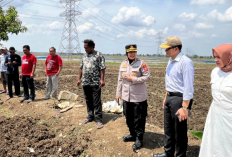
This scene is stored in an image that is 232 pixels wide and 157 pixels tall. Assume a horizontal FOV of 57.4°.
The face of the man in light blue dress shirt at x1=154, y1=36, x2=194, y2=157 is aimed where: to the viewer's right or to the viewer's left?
to the viewer's left

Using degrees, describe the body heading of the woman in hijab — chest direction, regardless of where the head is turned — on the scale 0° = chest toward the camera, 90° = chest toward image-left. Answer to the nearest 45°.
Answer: approximately 45°

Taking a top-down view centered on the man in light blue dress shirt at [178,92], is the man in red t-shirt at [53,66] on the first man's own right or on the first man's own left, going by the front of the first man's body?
on the first man's own right

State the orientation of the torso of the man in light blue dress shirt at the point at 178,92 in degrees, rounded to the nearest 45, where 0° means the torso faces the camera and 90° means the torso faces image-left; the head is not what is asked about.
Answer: approximately 45°

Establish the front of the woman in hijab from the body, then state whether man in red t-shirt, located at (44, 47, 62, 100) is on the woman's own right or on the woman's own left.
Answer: on the woman's own right

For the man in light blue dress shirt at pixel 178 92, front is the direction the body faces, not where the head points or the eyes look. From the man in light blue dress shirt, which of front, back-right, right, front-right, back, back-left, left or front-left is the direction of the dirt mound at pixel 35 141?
front-right

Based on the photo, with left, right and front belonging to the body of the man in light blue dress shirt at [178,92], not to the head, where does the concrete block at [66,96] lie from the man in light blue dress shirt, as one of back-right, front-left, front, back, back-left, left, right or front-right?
right

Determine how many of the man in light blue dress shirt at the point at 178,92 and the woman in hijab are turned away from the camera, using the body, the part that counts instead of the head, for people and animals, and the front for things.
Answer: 0

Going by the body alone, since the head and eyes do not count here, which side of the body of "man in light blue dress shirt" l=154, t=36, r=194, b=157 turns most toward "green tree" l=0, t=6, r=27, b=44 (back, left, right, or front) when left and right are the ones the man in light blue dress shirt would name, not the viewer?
right
